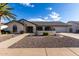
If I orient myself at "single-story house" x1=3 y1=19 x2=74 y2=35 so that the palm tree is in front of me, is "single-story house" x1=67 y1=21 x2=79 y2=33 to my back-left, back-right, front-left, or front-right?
back-left

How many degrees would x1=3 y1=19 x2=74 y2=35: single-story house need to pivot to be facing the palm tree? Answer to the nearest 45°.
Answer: approximately 45° to its right

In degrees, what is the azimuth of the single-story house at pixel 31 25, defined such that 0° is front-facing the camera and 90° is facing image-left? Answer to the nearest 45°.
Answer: approximately 0°
